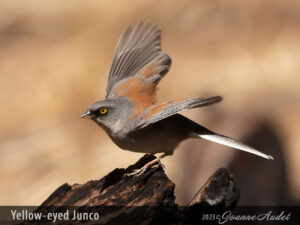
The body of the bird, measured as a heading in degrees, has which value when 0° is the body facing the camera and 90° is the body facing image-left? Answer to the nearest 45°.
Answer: approximately 90°
